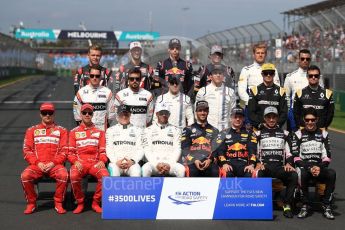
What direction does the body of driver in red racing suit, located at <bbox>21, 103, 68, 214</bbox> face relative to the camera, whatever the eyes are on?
toward the camera
